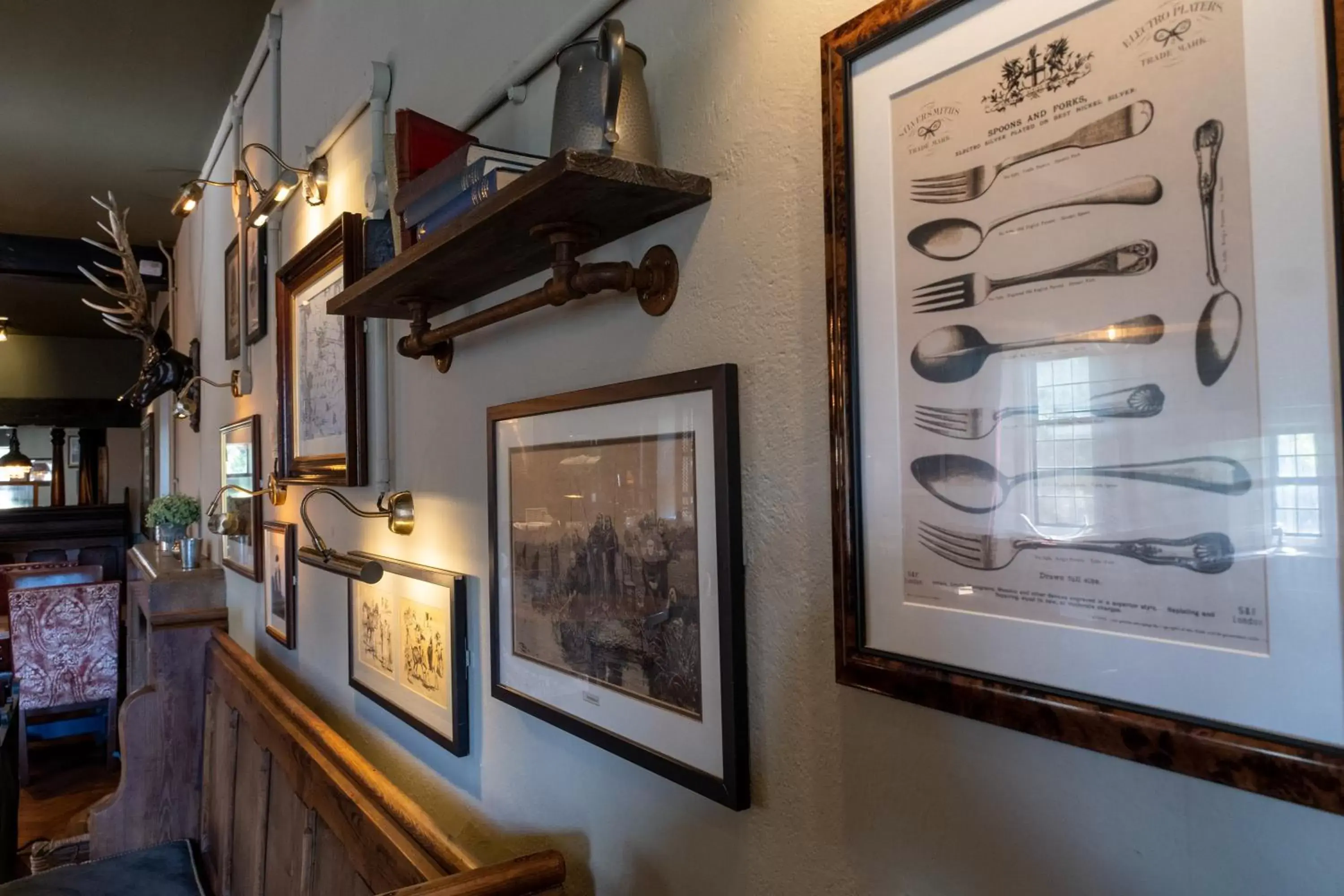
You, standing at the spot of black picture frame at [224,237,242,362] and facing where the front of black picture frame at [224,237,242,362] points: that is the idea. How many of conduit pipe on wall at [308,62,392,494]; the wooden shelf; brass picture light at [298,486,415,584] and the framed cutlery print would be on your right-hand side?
0

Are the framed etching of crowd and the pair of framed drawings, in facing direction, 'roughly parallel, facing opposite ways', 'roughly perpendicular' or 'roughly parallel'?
roughly parallel

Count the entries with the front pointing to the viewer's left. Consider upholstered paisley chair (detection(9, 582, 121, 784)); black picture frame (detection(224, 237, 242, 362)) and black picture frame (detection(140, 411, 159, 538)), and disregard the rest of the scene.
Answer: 2

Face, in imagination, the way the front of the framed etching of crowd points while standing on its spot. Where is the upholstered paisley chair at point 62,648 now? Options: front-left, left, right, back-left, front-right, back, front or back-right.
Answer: right

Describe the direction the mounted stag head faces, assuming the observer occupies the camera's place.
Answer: facing to the left of the viewer

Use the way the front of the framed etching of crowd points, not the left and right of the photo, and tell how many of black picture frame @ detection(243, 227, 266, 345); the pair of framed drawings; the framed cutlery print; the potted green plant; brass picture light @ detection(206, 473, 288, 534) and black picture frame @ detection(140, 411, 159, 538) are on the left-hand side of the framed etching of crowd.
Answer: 1

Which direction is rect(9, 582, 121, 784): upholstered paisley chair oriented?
away from the camera

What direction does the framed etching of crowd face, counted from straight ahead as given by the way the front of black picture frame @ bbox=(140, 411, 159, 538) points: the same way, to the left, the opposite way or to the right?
the same way

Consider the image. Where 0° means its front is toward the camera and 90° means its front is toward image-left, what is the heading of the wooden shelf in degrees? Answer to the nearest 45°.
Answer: approximately 45°

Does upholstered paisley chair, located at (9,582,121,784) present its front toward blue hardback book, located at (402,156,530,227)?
no

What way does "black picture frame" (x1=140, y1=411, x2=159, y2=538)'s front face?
to the viewer's left

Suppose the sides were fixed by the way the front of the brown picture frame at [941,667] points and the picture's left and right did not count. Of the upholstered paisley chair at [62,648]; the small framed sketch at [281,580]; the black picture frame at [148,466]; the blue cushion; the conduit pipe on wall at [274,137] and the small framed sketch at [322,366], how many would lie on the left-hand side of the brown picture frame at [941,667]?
0

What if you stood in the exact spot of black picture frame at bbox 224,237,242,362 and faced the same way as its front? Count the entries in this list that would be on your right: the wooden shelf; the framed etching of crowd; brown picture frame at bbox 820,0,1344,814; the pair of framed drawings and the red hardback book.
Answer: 0

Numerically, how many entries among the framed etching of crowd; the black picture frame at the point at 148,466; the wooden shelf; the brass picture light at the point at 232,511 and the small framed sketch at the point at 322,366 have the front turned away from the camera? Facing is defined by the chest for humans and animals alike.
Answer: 0

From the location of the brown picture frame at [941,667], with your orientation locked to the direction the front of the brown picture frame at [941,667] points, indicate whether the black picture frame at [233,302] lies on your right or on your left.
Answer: on your right

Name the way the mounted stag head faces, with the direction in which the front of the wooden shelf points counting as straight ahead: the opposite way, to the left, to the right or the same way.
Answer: the same way

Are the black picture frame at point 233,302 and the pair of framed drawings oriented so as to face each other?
no
